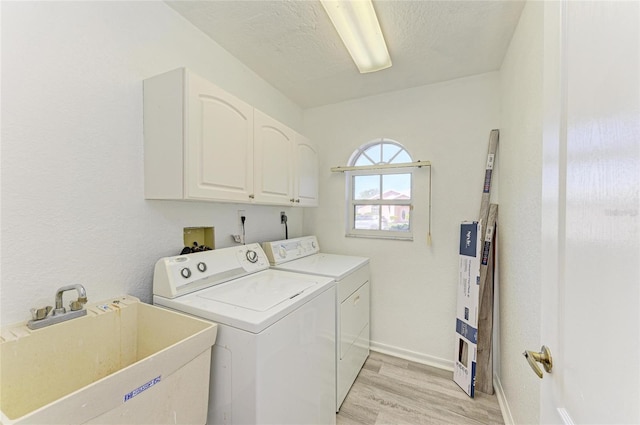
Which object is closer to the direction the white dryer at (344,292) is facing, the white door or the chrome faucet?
the white door

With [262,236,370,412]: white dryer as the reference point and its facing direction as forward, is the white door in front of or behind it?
in front

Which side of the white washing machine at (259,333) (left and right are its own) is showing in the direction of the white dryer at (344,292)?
left

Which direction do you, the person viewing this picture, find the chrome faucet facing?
facing the viewer and to the right of the viewer

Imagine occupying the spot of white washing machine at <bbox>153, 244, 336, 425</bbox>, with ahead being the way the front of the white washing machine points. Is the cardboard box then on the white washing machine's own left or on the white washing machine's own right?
on the white washing machine's own left

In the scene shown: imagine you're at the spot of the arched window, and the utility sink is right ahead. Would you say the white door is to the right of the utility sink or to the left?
left

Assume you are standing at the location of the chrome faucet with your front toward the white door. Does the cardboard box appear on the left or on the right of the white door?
left

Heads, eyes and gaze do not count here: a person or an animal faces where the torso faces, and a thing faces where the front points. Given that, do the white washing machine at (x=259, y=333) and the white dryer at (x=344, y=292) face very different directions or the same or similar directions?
same or similar directions

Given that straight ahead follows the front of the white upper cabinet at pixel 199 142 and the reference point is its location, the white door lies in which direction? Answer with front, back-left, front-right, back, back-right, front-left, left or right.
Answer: front

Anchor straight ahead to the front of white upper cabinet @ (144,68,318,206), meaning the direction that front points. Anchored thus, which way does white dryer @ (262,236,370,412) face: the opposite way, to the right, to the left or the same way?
the same way

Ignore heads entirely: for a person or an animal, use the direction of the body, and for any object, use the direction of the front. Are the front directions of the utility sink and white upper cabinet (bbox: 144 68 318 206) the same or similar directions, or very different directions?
same or similar directions

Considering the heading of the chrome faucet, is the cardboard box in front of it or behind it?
in front

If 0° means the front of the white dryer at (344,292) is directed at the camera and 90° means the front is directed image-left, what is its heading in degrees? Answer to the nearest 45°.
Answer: approximately 315°

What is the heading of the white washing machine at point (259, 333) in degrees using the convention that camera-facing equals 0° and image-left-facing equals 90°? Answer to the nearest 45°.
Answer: approximately 315°

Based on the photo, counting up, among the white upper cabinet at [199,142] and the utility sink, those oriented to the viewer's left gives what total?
0
